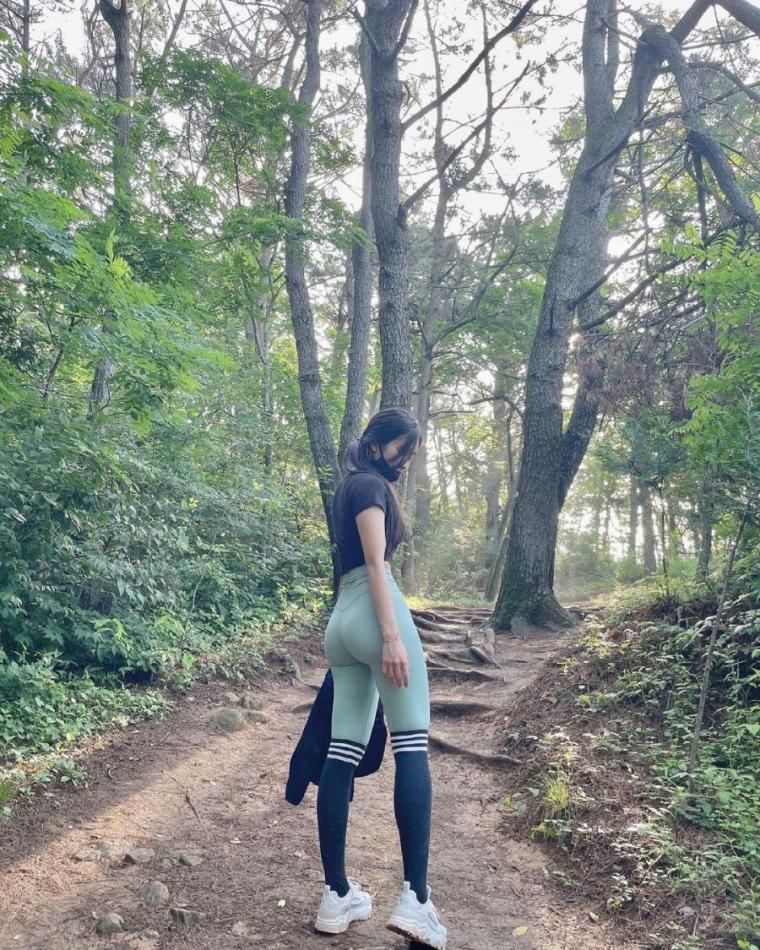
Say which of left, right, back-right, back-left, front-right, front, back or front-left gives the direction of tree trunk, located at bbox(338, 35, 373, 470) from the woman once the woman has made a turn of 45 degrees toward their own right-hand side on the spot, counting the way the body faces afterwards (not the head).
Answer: left

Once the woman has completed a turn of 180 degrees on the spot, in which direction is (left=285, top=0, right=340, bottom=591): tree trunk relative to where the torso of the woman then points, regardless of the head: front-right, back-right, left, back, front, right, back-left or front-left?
back-right

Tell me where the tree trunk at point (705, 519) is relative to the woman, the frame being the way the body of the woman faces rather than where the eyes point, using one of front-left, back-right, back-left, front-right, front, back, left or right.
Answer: front

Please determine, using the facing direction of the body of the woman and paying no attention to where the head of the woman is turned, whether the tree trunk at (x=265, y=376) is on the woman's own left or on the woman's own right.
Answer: on the woman's own left

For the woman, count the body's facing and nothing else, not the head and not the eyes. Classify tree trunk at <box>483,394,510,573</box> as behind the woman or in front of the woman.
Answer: in front

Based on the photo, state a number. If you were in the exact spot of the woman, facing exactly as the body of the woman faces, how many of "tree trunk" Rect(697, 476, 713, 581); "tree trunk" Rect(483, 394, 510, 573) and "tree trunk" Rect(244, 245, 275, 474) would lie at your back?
0

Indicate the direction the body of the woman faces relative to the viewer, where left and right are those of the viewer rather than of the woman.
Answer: facing away from the viewer and to the right of the viewer

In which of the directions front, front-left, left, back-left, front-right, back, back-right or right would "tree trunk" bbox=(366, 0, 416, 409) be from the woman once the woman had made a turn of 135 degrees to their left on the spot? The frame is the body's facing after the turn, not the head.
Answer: right
